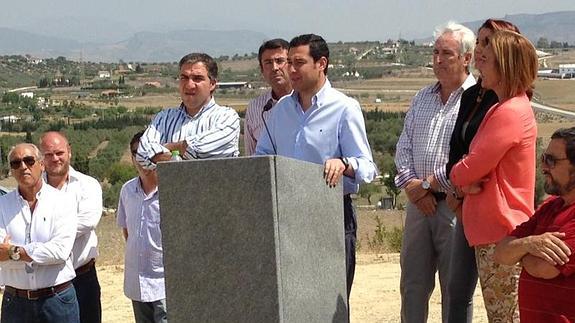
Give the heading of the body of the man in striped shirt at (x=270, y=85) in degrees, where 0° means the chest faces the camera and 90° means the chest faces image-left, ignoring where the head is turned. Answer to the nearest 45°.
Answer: approximately 0°

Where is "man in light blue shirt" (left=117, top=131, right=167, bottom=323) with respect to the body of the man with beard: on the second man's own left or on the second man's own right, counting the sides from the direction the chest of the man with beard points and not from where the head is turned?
on the second man's own right

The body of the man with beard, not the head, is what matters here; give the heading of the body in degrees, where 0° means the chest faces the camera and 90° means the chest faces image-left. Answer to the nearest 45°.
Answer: approximately 45°
